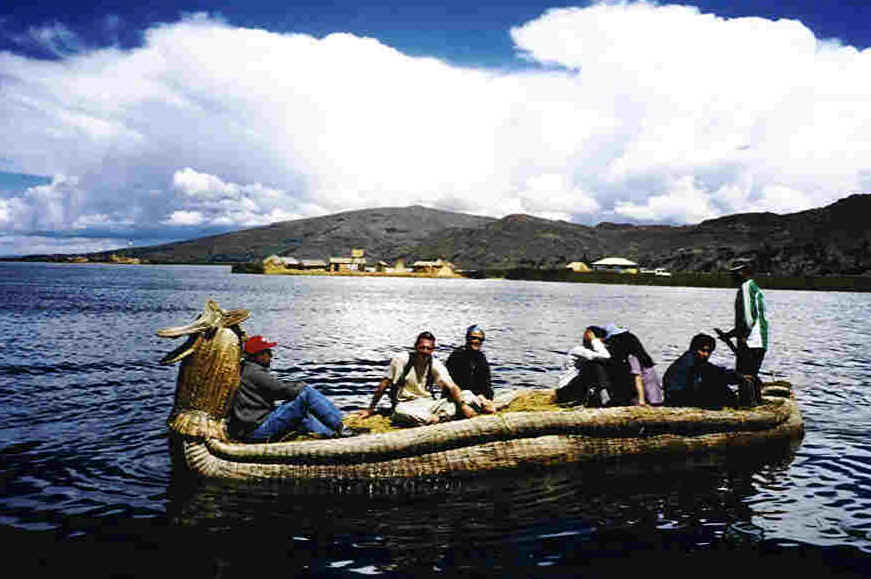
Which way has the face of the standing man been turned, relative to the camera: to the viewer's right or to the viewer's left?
to the viewer's left

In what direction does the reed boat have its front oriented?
to the viewer's left

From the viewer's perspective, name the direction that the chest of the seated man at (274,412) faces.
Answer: to the viewer's right

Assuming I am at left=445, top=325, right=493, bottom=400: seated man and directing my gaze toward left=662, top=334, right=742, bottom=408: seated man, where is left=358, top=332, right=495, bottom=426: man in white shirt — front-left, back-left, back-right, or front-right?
back-right

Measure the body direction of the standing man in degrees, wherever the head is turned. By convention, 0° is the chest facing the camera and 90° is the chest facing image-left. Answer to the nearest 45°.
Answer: approximately 90°

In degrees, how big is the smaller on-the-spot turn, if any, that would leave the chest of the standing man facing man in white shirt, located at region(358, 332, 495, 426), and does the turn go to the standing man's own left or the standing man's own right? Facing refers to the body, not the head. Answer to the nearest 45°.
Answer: approximately 45° to the standing man's own left

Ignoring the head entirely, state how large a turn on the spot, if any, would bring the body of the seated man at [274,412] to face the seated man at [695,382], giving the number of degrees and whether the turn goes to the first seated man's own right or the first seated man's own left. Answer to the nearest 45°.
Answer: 0° — they already face them

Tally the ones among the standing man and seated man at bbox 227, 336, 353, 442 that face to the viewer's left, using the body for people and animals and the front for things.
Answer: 1
